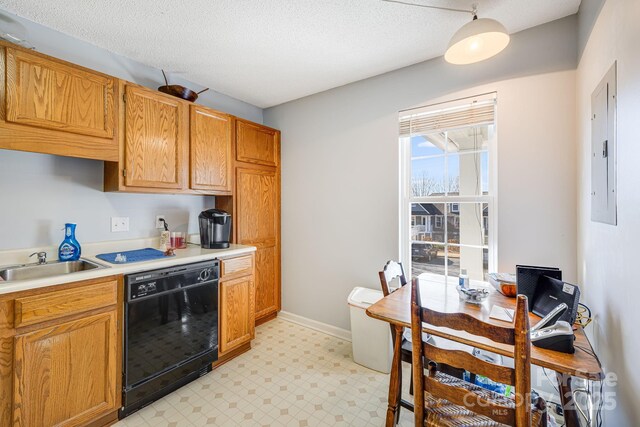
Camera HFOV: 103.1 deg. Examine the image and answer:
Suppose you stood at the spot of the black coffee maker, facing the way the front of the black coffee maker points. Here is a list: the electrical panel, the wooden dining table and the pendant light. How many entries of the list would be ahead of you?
3

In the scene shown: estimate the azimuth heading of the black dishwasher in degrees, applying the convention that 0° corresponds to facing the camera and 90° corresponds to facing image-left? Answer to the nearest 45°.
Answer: approximately 315°

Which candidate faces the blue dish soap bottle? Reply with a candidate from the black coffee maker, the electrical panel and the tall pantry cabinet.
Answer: the electrical panel

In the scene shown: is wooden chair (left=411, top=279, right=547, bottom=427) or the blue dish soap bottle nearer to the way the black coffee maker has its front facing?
the wooden chair

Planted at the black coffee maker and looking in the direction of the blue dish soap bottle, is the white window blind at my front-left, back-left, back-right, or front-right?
back-left

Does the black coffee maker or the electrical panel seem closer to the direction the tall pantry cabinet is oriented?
the electrical panel

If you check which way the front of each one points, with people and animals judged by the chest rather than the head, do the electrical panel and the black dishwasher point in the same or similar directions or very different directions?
very different directions
